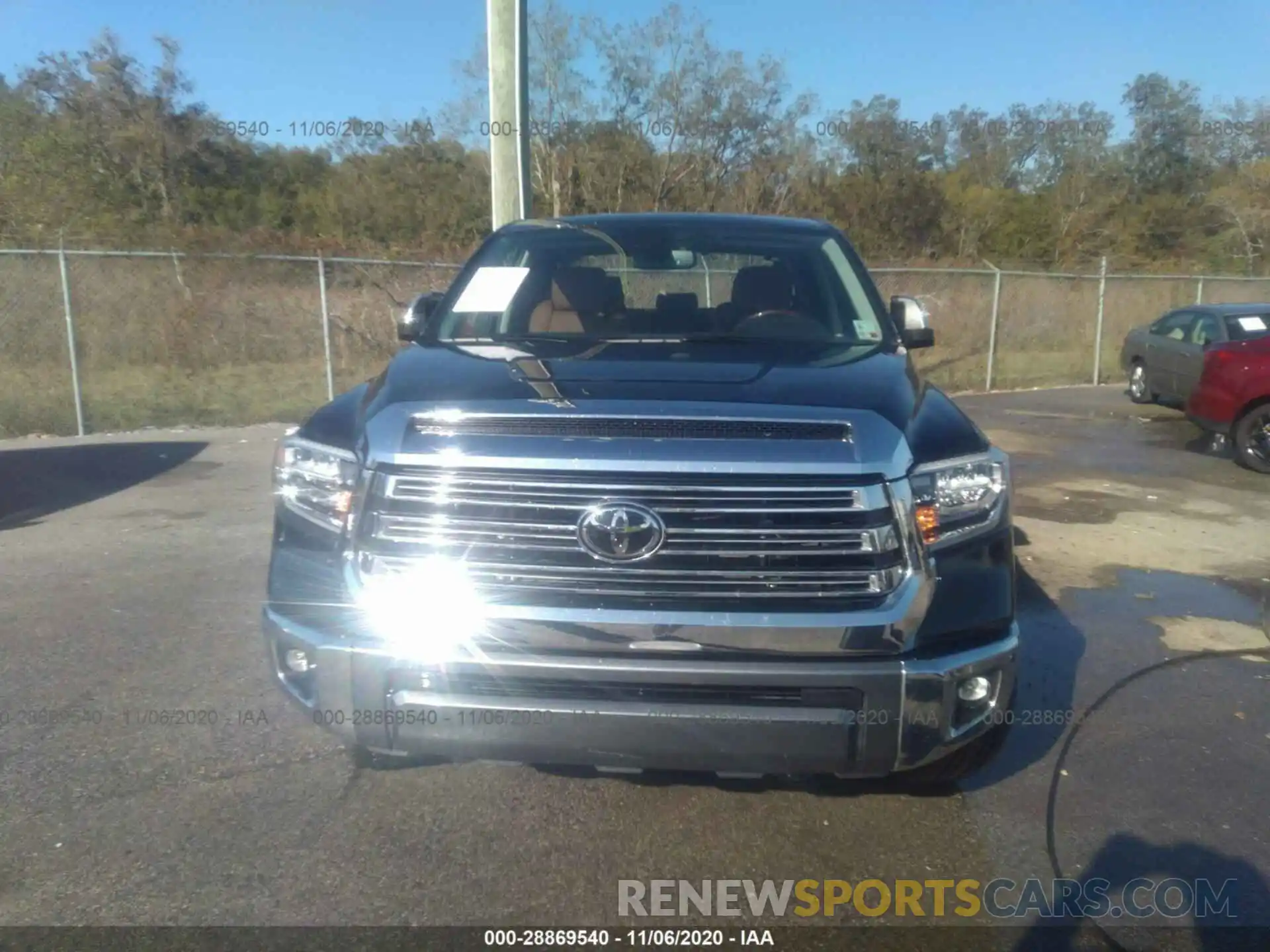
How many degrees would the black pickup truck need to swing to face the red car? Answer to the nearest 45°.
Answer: approximately 135° to its left

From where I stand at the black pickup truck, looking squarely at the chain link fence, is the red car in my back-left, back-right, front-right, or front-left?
front-right

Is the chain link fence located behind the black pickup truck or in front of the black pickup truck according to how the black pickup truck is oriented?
behind

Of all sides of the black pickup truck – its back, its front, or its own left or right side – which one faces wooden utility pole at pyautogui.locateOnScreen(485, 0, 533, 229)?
back

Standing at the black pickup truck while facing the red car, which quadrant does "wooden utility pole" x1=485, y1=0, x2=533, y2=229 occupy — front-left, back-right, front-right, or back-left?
front-left

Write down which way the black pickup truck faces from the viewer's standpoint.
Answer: facing the viewer
